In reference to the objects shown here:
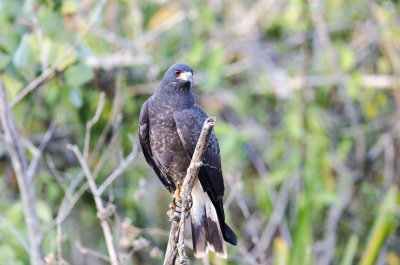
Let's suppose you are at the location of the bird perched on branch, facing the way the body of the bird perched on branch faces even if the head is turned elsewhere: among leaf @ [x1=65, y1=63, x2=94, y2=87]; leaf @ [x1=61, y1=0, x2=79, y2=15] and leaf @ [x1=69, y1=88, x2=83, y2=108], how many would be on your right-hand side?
3

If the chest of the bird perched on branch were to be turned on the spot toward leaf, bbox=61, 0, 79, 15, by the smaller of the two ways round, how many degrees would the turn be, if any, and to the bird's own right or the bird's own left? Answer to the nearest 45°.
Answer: approximately 90° to the bird's own right

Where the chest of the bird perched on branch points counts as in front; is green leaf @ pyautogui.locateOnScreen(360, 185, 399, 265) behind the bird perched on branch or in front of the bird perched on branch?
behind

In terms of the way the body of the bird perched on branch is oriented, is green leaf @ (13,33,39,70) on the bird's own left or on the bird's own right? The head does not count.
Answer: on the bird's own right

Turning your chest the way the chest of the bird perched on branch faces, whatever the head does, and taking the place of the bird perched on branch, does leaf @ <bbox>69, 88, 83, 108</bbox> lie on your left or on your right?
on your right

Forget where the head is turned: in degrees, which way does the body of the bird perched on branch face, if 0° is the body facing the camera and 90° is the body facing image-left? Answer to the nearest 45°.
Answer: approximately 45°

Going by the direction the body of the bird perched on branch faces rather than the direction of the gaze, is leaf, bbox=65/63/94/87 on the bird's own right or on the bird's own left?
on the bird's own right
